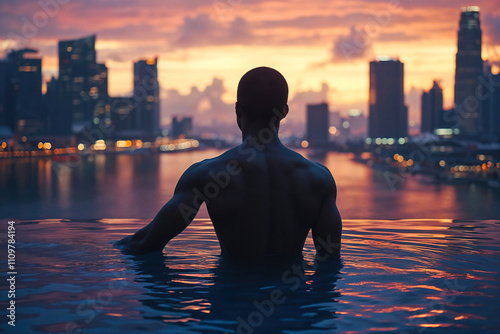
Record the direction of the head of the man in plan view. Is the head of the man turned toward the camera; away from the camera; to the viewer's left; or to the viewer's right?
away from the camera

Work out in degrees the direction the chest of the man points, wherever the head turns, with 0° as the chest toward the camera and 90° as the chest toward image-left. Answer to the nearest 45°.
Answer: approximately 180°
